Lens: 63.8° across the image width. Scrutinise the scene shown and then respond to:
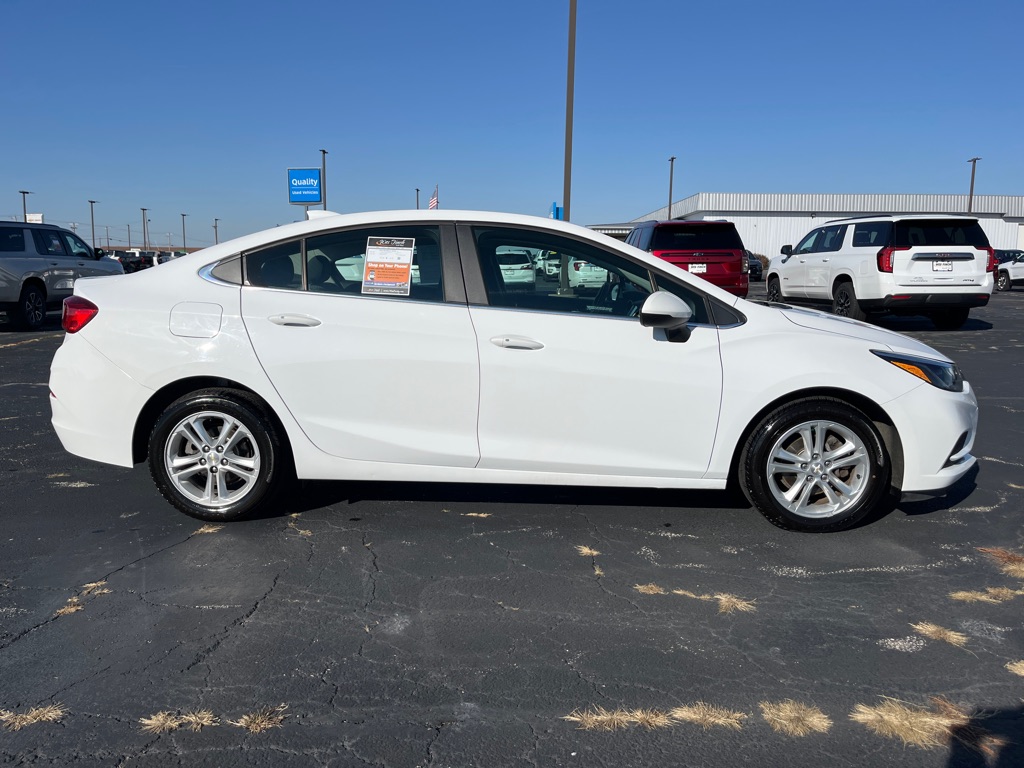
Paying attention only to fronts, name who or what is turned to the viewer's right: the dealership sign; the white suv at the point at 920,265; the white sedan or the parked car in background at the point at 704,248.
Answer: the white sedan

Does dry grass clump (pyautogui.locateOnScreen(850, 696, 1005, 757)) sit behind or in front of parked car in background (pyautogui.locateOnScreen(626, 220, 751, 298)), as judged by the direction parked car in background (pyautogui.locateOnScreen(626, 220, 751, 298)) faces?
behind

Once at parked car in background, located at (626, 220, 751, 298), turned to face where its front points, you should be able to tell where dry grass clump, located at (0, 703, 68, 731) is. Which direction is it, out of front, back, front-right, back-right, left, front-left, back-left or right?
back

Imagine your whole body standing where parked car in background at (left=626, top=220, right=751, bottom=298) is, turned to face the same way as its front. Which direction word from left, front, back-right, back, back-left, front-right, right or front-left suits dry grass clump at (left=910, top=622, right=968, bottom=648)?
back

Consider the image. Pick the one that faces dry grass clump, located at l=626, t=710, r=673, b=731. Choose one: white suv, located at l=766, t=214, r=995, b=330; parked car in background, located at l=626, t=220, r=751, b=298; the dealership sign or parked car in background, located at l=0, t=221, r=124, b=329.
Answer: the dealership sign

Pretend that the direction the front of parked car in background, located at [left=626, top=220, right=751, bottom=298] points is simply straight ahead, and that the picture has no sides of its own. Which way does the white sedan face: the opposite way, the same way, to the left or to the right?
to the right

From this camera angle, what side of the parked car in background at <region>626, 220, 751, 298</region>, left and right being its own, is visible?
back

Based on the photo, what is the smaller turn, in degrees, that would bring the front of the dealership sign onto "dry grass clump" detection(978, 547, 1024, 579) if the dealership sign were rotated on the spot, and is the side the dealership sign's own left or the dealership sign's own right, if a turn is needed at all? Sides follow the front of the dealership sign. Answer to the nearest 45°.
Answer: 0° — it already faces it

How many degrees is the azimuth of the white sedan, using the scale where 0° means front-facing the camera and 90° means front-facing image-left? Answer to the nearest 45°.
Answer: approximately 270°

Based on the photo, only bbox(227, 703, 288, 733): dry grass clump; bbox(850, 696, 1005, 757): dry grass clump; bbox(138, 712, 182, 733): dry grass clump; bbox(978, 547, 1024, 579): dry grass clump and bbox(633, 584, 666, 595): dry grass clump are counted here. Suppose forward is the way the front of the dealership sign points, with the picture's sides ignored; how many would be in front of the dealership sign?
5

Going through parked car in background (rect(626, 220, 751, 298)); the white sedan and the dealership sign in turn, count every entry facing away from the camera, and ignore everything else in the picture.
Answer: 1

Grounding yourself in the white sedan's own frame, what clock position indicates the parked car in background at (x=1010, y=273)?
The parked car in background is roughly at 10 o'clock from the white sedan.

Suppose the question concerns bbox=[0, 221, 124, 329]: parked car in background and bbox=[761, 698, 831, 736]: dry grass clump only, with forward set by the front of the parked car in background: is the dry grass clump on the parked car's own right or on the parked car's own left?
on the parked car's own right

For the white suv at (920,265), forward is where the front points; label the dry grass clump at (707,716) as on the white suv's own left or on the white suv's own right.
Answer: on the white suv's own left

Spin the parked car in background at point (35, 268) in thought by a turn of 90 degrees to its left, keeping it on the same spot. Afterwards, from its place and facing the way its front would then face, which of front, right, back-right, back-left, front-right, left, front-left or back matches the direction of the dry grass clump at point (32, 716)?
back-left

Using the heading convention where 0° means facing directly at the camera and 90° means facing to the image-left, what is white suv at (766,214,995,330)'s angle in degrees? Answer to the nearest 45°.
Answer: approximately 135°
